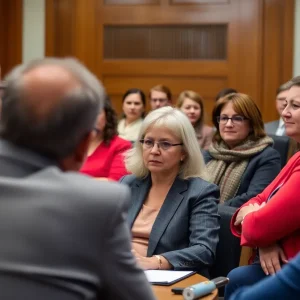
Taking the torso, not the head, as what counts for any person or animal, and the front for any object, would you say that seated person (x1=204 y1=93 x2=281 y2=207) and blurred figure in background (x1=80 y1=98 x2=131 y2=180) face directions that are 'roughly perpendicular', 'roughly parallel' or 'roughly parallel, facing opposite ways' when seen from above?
roughly parallel

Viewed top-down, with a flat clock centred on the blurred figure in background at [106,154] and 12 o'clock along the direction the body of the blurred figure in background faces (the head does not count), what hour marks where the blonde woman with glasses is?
The blonde woman with glasses is roughly at 10 o'clock from the blurred figure in background.

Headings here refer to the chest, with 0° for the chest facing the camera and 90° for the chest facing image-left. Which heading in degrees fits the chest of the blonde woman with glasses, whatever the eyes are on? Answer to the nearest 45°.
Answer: approximately 45°

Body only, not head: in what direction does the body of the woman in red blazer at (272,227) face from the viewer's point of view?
to the viewer's left

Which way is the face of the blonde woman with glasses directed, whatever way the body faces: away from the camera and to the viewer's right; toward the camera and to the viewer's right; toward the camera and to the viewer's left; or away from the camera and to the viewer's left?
toward the camera and to the viewer's left

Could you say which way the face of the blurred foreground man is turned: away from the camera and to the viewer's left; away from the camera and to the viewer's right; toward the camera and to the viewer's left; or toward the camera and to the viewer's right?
away from the camera and to the viewer's right

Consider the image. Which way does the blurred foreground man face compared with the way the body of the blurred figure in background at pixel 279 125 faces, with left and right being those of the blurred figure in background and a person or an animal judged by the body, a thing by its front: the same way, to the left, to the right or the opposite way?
the opposite way

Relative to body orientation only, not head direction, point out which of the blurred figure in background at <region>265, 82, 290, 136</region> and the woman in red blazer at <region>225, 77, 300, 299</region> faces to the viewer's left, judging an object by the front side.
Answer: the woman in red blazer

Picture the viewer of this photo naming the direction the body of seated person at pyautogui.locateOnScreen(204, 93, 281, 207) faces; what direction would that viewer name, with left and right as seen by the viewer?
facing the viewer and to the left of the viewer

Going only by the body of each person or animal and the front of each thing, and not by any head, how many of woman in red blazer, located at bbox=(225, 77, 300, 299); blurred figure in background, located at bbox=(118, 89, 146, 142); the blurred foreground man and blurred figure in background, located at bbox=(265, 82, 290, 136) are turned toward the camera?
2

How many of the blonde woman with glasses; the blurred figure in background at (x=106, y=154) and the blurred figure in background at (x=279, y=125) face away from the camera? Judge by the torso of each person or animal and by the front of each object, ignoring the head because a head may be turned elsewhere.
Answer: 0

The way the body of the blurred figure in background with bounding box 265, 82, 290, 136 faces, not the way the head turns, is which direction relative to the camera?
toward the camera

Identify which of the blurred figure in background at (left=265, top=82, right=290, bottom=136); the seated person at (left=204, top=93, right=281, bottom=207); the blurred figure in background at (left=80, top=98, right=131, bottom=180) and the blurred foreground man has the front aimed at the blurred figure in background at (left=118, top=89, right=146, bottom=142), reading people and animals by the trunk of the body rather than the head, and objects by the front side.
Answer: the blurred foreground man

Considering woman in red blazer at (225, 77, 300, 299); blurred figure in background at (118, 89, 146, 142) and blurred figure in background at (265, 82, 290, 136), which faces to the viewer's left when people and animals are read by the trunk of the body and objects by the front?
the woman in red blazer

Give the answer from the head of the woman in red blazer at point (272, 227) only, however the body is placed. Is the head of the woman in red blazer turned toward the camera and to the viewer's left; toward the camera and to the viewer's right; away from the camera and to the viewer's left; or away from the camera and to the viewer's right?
toward the camera and to the viewer's left

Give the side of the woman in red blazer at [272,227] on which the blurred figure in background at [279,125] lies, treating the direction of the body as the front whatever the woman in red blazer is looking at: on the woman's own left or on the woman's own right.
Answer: on the woman's own right
